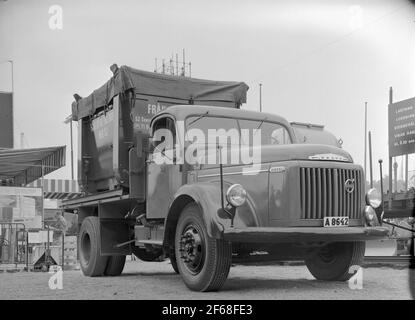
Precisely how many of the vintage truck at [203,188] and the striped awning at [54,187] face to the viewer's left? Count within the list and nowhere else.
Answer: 0

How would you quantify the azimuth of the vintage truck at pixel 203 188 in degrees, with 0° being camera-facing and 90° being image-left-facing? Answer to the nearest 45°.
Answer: approximately 315°

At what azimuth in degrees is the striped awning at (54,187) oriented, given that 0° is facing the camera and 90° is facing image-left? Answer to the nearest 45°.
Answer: approximately 0°

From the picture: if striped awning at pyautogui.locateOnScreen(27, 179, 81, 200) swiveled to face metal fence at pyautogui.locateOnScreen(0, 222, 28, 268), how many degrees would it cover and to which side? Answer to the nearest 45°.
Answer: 0° — it already faces it

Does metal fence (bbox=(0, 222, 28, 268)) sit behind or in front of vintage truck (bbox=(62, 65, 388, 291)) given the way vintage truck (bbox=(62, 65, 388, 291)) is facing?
behind

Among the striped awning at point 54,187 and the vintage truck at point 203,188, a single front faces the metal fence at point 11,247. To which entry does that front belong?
the striped awning
